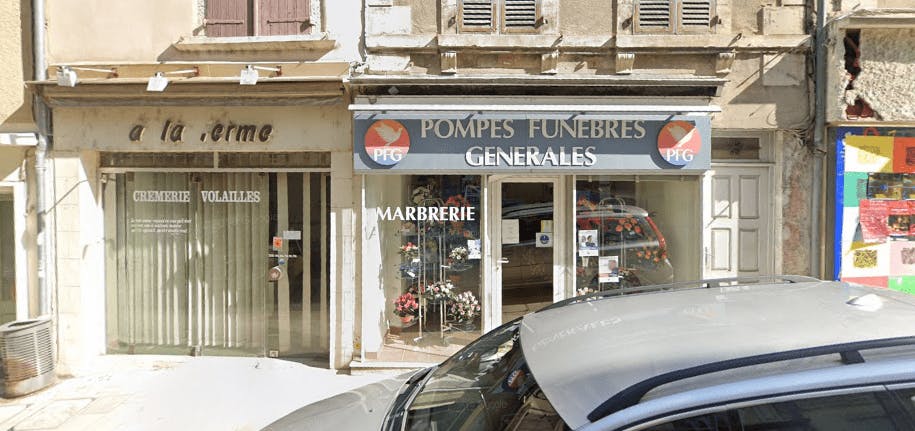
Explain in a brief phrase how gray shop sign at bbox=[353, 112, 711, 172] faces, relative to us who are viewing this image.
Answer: facing the viewer

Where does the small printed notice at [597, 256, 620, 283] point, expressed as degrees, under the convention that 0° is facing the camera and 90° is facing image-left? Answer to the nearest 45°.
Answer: approximately 0°

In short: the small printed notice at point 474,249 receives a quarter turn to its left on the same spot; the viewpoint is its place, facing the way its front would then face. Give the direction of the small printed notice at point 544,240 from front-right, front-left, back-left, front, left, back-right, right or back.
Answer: front

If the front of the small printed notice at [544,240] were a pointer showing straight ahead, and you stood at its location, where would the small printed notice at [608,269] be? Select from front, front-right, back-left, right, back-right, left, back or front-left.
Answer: left

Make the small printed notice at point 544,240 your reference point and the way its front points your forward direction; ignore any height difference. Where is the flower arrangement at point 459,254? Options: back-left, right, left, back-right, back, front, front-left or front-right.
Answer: right

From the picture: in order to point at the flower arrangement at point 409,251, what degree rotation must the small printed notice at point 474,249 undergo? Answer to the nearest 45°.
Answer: approximately 90° to its right

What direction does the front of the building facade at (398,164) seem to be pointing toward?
toward the camera

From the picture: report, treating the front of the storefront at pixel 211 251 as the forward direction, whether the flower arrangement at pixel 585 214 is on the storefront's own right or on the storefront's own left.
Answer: on the storefront's own left

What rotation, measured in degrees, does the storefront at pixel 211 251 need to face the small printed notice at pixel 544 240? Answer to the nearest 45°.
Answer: approximately 45° to its left

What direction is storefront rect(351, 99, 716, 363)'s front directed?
toward the camera

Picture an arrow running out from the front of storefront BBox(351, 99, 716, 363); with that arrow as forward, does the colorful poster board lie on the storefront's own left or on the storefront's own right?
on the storefront's own left

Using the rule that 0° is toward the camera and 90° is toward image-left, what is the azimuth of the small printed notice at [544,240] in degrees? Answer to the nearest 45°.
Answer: approximately 0°
